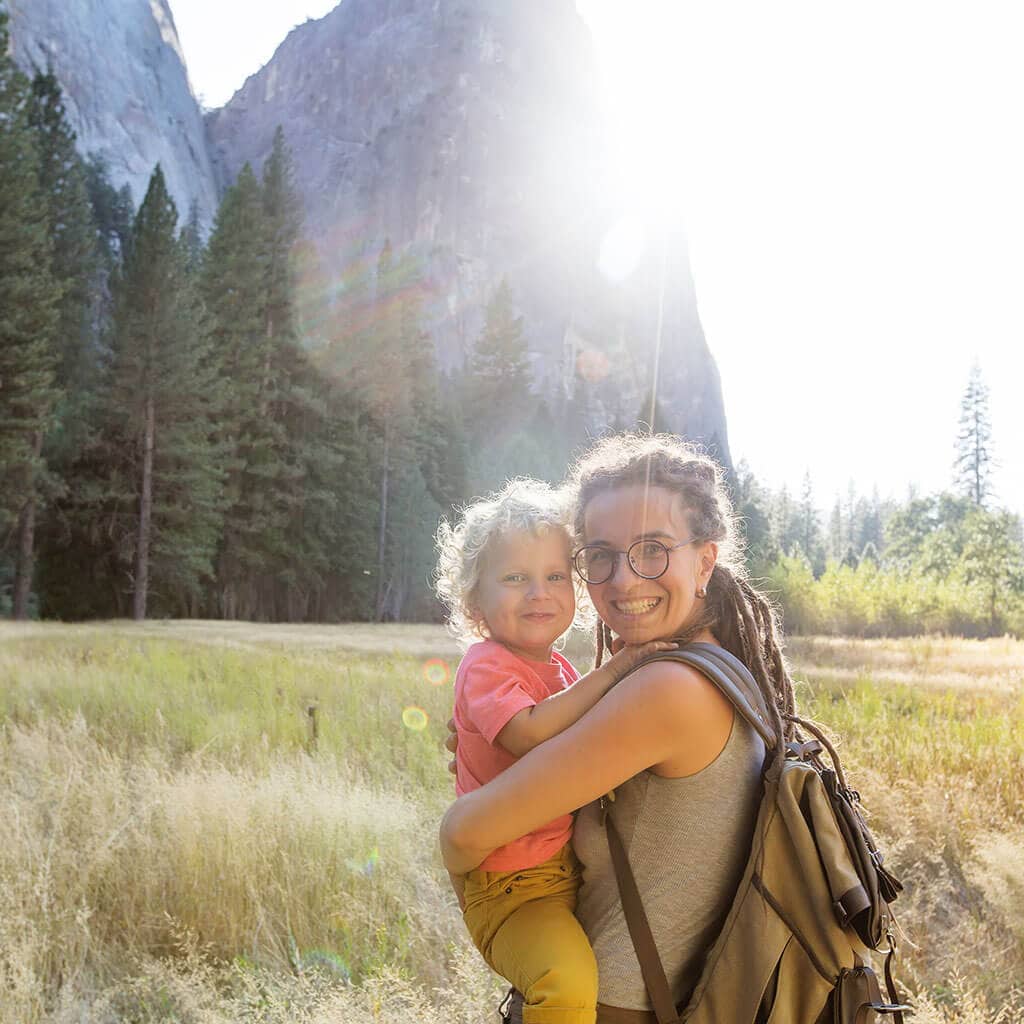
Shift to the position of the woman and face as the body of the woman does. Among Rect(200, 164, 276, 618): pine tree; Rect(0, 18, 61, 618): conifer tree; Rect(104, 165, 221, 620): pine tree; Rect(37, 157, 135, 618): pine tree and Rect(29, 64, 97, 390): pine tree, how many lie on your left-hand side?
0

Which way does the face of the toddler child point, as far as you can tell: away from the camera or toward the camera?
toward the camera

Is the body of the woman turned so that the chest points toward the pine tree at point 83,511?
no

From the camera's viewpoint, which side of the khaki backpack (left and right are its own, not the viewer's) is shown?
right
